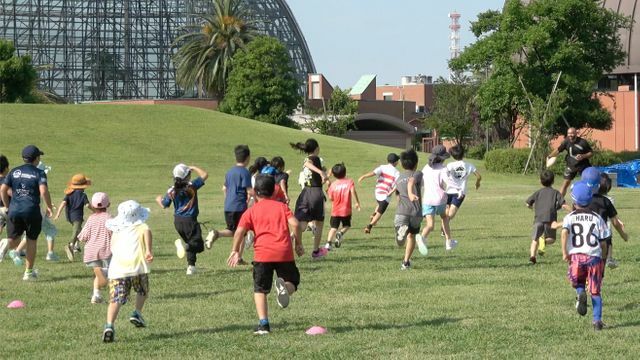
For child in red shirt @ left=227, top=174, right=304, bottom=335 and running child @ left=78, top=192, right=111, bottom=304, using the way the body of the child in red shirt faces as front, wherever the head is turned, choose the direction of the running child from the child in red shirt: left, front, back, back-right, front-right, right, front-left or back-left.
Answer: front-left

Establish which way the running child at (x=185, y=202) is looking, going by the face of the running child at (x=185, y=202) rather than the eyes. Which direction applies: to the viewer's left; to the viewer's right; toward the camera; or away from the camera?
away from the camera

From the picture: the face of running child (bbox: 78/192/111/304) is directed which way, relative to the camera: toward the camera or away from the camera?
away from the camera

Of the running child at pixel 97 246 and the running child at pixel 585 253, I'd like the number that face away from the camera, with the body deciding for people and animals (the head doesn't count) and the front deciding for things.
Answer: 2

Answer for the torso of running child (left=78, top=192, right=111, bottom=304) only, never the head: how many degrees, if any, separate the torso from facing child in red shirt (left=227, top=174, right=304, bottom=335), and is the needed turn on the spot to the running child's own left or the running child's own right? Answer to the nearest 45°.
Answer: approximately 135° to the running child's own right

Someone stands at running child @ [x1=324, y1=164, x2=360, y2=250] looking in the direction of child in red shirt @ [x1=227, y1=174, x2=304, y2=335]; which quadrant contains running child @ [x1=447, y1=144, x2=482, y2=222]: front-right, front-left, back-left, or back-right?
back-left

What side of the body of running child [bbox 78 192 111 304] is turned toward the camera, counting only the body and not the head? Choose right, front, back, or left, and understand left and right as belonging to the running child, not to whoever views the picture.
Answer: back

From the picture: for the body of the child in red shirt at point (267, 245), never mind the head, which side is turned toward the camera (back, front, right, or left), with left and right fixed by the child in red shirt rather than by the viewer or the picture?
back

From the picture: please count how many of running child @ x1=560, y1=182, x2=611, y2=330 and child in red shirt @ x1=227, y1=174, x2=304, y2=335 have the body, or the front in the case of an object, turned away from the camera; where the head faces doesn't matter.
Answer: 2

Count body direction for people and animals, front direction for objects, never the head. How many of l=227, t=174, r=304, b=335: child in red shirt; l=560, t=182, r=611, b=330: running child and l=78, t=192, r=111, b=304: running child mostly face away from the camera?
3

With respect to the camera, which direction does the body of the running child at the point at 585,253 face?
away from the camera

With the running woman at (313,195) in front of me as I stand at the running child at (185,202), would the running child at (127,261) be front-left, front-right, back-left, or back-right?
back-right

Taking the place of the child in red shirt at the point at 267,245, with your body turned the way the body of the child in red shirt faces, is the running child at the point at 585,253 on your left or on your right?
on your right

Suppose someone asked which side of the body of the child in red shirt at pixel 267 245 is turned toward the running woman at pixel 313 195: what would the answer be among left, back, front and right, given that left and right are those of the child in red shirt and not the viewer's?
front

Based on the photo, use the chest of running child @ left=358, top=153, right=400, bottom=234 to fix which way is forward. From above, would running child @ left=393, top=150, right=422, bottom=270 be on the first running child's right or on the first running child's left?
on the first running child's right

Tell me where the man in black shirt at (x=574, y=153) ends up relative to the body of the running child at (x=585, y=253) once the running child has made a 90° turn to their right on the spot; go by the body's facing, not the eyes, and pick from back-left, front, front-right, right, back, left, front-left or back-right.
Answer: left

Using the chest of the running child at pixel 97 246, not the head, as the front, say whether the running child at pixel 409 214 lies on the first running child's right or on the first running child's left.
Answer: on the first running child's right

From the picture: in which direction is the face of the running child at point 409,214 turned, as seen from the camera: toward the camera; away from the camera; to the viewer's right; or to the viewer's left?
away from the camera

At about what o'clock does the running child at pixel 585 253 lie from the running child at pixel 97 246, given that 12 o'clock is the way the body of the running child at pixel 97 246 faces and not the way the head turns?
the running child at pixel 585 253 is roughly at 4 o'clock from the running child at pixel 97 246.

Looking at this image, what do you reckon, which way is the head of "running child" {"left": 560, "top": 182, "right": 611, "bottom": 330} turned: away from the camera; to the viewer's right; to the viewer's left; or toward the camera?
away from the camera
